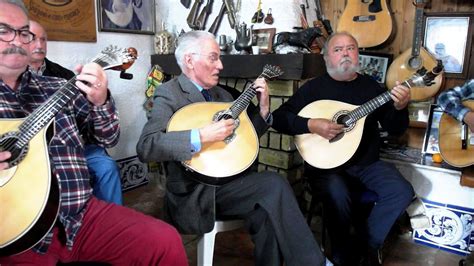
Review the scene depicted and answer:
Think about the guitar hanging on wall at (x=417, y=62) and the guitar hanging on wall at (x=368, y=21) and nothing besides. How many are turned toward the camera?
2

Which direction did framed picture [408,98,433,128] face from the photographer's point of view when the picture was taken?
facing the viewer

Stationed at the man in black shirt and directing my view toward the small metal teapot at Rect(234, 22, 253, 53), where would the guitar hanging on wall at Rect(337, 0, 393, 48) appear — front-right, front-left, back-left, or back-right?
front-right

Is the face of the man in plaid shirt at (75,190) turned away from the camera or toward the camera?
toward the camera

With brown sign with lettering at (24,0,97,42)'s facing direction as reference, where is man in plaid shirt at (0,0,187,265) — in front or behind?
in front

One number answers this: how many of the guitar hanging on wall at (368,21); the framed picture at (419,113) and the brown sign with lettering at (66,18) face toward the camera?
3

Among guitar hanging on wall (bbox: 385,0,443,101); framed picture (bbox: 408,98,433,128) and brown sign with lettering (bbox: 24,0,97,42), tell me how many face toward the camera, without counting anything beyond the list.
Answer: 3

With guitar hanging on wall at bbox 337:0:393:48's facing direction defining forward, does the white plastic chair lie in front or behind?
in front

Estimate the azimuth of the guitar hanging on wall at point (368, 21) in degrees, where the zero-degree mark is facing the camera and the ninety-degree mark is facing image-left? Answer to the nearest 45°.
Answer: approximately 0°

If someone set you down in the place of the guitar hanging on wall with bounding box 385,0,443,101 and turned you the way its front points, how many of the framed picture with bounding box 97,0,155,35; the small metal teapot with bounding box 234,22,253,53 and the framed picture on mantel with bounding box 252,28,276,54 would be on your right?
3

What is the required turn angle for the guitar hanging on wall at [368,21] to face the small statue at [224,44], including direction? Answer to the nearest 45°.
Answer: approximately 90° to its right

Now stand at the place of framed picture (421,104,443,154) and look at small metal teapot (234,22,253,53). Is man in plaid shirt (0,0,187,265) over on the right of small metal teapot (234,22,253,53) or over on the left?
left

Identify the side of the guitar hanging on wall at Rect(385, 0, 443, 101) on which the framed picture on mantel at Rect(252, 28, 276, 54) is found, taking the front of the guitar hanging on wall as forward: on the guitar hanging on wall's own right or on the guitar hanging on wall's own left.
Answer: on the guitar hanging on wall's own right

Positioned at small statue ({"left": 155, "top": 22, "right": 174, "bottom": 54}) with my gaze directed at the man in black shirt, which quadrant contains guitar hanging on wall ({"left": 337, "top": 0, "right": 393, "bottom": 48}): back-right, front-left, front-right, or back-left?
front-left

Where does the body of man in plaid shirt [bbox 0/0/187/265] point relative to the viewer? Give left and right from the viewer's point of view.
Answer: facing the viewer and to the right of the viewer
